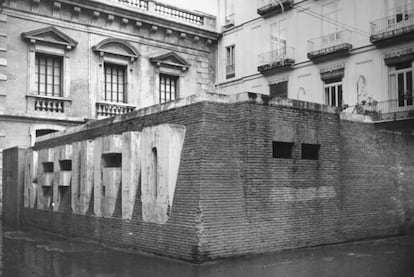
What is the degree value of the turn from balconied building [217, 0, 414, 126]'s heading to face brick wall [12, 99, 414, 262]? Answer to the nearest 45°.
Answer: approximately 45° to its left

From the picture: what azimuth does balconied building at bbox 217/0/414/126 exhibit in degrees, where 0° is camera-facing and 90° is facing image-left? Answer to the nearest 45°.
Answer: approximately 45°
